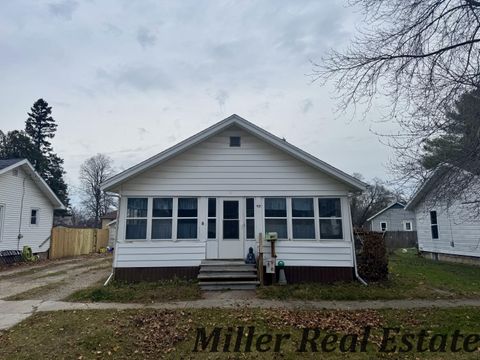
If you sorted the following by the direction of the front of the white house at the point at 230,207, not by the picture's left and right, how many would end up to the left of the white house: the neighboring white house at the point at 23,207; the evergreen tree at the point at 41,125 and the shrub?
1

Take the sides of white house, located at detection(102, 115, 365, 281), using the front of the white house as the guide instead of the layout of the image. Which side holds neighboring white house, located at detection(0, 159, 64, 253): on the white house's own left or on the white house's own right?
on the white house's own right

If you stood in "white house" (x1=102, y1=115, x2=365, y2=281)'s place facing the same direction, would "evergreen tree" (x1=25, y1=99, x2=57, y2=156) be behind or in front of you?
behind

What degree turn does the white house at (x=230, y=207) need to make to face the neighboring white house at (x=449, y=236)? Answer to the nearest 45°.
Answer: approximately 135° to its left

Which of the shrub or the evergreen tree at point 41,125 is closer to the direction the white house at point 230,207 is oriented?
the shrub

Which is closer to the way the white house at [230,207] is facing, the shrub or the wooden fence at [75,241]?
the shrub

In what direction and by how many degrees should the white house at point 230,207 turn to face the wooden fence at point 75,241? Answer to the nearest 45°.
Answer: approximately 135° to its right

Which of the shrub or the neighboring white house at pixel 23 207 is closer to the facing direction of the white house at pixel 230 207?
the shrub

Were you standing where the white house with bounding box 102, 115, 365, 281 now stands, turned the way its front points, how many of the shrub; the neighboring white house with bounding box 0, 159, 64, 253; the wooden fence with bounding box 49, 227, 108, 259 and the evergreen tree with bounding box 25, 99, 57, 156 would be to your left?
1

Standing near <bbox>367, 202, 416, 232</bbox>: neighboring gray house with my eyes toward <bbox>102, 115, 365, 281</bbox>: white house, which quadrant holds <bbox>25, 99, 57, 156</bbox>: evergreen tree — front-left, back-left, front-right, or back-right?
front-right

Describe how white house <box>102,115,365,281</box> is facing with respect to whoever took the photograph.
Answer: facing the viewer

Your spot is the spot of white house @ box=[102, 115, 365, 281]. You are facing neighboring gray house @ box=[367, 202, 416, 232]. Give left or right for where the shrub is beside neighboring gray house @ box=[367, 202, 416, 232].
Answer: right

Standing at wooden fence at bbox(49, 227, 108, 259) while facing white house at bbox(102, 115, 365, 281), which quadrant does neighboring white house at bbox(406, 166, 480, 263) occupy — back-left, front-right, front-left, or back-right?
front-left

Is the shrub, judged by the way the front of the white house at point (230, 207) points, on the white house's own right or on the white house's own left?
on the white house's own left

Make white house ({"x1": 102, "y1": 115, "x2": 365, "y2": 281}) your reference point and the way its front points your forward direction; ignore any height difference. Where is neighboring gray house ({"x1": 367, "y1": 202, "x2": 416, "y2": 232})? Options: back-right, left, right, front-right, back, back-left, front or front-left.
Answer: back-left

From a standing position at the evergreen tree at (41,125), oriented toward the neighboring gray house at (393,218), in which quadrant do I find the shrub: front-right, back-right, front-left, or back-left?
front-right
